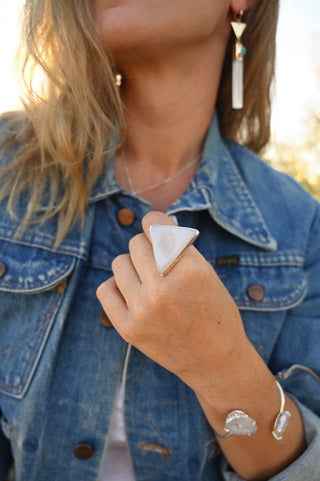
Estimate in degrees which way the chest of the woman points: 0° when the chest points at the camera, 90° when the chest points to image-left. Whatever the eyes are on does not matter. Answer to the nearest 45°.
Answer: approximately 0°
